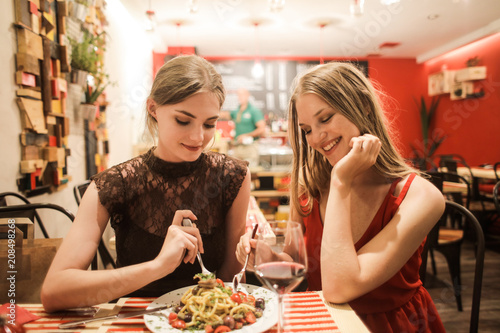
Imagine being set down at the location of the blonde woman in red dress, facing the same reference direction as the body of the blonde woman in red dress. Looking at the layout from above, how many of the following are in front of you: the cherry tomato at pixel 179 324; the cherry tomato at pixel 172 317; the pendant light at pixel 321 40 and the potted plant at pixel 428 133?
2

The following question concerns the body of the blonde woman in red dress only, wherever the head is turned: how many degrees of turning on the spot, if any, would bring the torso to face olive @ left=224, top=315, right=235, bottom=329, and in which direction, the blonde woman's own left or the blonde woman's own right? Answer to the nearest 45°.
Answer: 0° — they already face it

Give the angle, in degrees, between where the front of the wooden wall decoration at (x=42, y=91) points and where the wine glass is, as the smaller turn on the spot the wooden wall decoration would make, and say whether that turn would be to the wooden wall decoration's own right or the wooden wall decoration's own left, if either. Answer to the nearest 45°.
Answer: approximately 45° to the wooden wall decoration's own right

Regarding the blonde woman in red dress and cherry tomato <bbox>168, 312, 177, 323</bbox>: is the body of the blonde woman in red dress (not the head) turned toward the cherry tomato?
yes

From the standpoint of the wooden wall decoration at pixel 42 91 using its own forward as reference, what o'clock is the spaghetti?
The spaghetti is roughly at 1 o'clock from the wooden wall decoration.

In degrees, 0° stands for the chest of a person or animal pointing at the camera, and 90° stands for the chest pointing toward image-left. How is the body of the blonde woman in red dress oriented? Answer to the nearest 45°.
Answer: approximately 45°

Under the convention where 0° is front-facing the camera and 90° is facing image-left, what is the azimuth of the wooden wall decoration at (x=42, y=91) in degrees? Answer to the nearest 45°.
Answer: approximately 315°

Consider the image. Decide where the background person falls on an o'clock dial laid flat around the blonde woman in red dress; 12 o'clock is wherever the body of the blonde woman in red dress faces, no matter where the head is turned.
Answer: The background person is roughly at 4 o'clock from the blonde woman in red dress.

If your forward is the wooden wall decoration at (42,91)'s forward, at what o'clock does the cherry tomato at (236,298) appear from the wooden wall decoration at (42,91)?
The cherry tomato is roughly at 1 o'clock from the wooden wall decoration.
